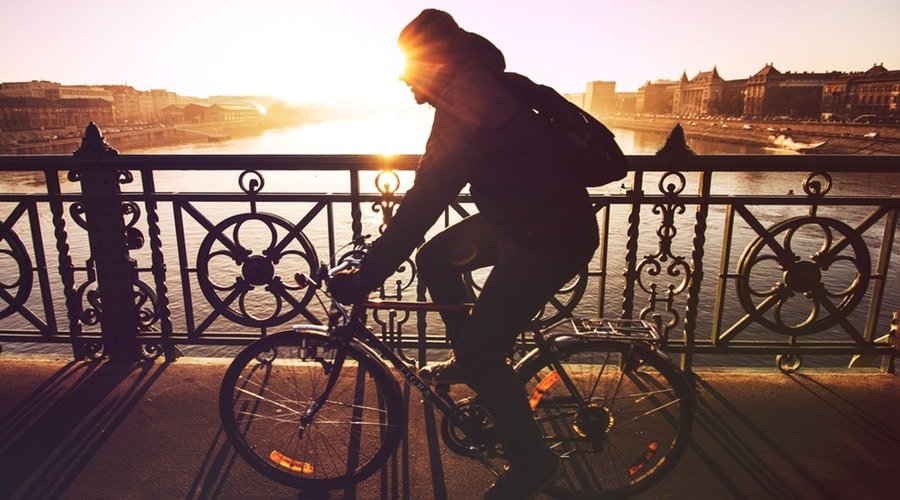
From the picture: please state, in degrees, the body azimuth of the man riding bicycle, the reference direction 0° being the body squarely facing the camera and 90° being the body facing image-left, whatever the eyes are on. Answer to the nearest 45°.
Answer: approximately 90°

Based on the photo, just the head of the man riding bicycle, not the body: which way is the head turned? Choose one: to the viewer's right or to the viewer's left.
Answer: to the viewer's left

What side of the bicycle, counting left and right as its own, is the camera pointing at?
left
